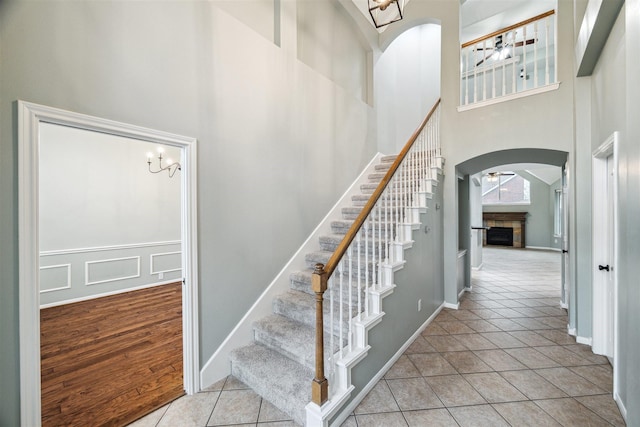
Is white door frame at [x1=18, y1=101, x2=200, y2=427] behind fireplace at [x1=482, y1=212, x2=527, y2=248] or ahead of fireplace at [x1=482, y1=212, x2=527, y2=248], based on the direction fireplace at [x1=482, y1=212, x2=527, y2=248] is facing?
ahead

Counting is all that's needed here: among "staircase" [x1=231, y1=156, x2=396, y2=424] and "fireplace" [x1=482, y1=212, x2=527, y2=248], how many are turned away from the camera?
0

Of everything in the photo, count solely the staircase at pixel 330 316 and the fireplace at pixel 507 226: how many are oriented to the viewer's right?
0

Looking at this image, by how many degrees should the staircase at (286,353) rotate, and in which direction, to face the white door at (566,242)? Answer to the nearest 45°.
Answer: approximately 135° to its left

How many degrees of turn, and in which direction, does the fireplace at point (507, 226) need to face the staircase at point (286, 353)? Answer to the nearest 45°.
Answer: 0° — it already faces it

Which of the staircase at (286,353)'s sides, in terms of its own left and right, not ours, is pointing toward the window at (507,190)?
back

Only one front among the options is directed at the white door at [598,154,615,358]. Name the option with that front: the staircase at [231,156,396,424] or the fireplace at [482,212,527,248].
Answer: the fireplace

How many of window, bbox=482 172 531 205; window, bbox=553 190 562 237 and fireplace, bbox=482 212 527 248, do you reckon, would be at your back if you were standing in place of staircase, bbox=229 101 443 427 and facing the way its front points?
3

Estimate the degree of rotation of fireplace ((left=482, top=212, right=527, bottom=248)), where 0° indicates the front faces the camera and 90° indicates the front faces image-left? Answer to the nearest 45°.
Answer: approximately 0°

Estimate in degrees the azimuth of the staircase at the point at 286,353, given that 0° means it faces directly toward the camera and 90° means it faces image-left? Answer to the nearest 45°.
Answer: approximately 45°

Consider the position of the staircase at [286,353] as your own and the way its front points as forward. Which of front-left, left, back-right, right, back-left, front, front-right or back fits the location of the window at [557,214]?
back

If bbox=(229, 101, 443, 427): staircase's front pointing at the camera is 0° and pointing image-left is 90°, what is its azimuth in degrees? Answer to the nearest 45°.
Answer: approximately 45°

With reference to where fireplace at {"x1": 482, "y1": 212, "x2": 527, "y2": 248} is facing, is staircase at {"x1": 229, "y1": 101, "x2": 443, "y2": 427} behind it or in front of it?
in front

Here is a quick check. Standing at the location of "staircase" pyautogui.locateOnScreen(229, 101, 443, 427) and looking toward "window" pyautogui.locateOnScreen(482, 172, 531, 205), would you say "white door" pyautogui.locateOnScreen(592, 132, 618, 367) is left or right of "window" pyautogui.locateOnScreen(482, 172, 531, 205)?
right

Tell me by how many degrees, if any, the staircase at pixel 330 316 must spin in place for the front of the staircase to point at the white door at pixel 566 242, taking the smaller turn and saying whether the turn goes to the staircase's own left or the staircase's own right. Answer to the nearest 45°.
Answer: approximately 180°

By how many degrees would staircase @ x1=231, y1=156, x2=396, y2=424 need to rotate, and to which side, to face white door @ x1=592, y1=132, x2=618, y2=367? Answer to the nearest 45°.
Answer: approximately 135° to its left
